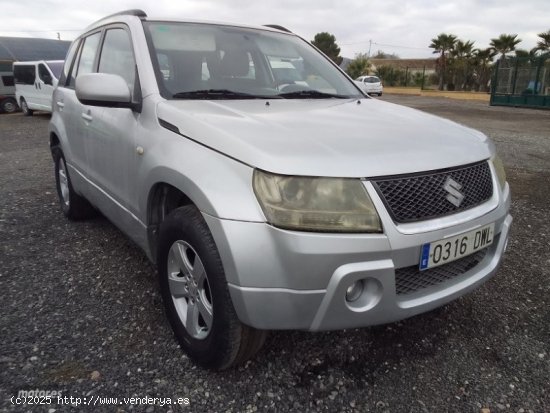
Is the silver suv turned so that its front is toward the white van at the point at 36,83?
no

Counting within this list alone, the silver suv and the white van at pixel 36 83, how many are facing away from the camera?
0

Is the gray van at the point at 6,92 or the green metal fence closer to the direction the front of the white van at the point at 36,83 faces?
the green metal fence

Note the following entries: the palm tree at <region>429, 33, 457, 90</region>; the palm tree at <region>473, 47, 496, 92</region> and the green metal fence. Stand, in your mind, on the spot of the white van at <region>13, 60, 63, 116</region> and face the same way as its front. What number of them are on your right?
0

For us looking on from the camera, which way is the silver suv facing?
facing the viewer and to the right of the viewer

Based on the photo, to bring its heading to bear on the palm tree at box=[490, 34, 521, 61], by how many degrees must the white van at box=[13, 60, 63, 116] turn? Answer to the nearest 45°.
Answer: approximately 45° to its left

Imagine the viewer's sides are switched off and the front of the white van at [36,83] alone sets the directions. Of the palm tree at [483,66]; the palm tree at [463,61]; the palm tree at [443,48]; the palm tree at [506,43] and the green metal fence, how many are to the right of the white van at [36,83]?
0

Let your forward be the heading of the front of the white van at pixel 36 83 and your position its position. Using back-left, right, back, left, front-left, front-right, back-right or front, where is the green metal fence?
front-left

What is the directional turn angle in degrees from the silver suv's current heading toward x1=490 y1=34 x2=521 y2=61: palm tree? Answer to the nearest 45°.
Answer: approximately 90° to its left

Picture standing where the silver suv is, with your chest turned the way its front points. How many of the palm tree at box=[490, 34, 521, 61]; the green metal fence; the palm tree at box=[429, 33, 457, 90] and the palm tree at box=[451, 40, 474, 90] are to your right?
0

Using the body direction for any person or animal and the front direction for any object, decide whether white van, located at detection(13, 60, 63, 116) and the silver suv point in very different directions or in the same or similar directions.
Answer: same or similar directions

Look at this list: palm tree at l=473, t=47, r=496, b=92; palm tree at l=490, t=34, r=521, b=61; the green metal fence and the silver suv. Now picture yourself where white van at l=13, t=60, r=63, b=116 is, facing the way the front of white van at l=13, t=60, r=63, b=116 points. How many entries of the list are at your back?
0

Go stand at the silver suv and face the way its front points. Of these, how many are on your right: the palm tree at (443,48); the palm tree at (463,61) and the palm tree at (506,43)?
0

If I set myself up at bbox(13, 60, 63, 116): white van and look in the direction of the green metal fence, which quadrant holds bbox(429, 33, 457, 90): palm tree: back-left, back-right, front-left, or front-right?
front-left

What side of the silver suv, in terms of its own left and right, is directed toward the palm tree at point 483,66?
left

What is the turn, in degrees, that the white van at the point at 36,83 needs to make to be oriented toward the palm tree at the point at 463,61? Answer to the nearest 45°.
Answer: approximately 45° to its left

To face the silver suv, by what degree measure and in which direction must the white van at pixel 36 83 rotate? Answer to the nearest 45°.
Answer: approximately 45° to its right

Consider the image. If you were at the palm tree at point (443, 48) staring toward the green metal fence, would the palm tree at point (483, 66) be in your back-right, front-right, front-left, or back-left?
front-left

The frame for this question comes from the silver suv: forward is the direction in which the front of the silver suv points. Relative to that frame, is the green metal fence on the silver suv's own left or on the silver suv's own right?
on the silver suv's own left

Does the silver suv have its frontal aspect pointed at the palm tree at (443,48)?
no
